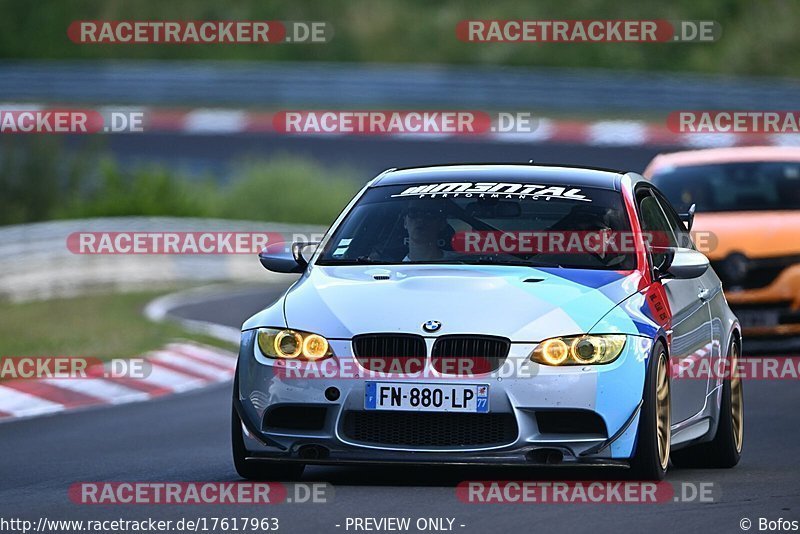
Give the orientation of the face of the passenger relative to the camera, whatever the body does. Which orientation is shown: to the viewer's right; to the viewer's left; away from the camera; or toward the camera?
toward the camera

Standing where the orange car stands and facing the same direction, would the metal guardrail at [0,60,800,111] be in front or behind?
behind

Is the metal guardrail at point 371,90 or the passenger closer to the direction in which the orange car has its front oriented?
the passenger

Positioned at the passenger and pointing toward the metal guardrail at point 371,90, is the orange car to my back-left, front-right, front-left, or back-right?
front-right

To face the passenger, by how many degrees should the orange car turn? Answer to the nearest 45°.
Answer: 0° — it already faces them

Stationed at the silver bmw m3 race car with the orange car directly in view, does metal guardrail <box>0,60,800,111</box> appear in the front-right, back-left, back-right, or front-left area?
front-left

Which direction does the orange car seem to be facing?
toward the camera

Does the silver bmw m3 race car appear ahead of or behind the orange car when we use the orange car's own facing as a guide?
ahead
